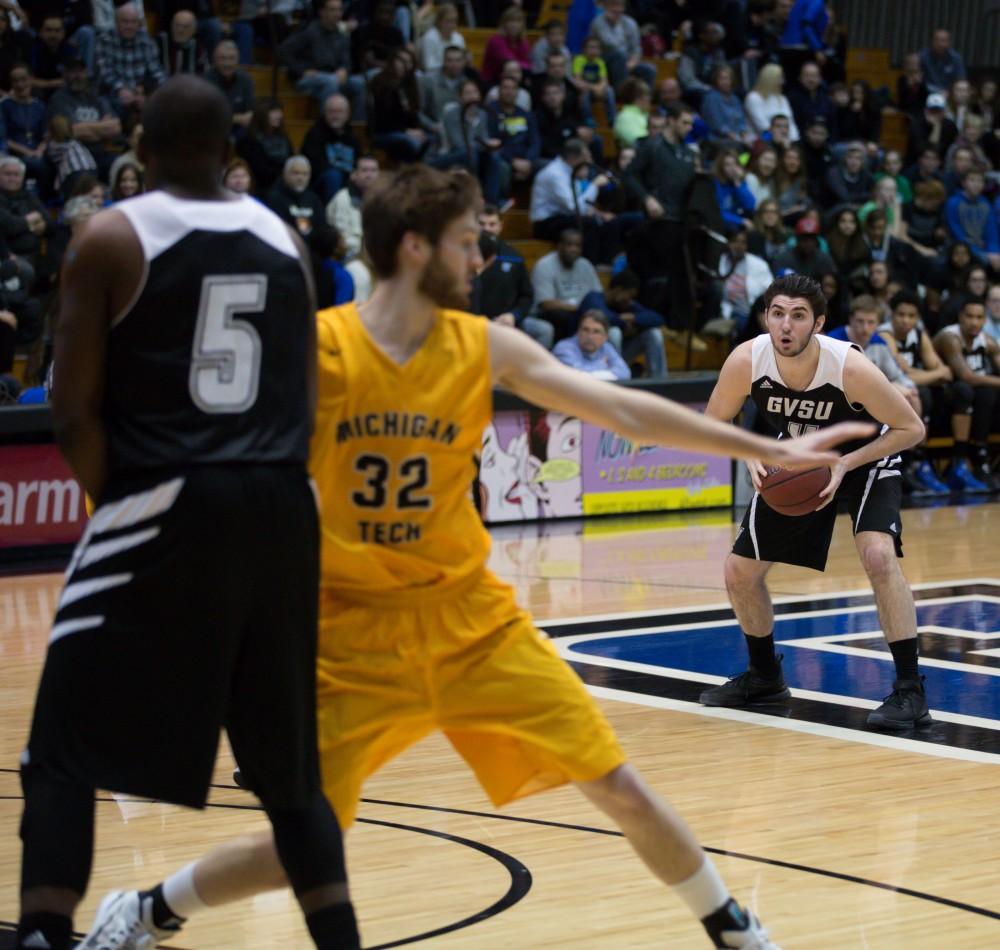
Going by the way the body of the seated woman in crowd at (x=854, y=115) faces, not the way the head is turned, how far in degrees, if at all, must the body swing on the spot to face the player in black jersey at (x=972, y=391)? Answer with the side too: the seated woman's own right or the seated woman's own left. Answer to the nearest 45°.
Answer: approximately 45° to the seated woman's own left

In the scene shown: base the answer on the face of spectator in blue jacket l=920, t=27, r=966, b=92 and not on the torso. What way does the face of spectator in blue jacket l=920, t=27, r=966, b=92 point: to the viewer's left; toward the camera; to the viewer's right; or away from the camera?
toward the camera

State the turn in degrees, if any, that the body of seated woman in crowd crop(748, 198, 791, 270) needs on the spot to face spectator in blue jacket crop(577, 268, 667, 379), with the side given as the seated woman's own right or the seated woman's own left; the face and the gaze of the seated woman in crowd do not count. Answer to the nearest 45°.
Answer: approximately 45° to the seated woman's own right

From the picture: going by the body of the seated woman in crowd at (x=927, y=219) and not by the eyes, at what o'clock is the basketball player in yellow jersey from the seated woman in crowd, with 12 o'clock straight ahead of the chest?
The basketball player in yellow jersey is roughly at 12 o'clock from the seated woman in crowd.

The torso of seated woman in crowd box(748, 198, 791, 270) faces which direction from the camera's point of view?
toward the camera

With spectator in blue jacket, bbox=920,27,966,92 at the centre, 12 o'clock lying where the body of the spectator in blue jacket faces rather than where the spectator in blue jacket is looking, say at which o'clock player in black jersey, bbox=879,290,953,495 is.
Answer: The player in black jersey is roughly at 12 o'clock from the spectator in blue jacket.

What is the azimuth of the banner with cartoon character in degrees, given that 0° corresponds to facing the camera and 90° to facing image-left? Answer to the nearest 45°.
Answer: approximately 0°

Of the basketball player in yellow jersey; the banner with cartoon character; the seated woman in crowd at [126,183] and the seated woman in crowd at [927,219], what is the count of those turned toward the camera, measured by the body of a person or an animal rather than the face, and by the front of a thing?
4

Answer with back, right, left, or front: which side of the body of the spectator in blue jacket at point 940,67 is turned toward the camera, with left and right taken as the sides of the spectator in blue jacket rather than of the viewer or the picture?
front

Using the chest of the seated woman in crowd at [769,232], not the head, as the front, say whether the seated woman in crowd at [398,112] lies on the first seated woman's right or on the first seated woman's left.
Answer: on the first seated woman's right

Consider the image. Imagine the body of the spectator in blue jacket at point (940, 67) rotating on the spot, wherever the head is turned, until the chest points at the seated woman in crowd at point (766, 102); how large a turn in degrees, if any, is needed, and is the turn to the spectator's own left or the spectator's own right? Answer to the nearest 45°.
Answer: approximately 45° to the spectator's own right

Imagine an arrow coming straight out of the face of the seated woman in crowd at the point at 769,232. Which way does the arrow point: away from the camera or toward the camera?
toward the camera

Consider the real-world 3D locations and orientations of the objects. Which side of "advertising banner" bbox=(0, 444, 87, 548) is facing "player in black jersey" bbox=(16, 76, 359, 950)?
front

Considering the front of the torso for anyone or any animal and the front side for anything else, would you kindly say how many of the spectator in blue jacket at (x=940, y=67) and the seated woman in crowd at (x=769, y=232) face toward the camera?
2

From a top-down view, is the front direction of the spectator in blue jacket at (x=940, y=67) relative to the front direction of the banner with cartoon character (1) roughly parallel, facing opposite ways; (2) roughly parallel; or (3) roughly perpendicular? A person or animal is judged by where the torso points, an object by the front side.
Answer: roughly parallel

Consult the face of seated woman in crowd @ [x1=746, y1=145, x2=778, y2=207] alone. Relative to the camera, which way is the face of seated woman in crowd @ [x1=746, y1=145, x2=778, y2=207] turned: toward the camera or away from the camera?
toward the camera

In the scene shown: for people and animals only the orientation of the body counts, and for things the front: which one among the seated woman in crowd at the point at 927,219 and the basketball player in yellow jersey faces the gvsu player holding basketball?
the seated woman in crowd
